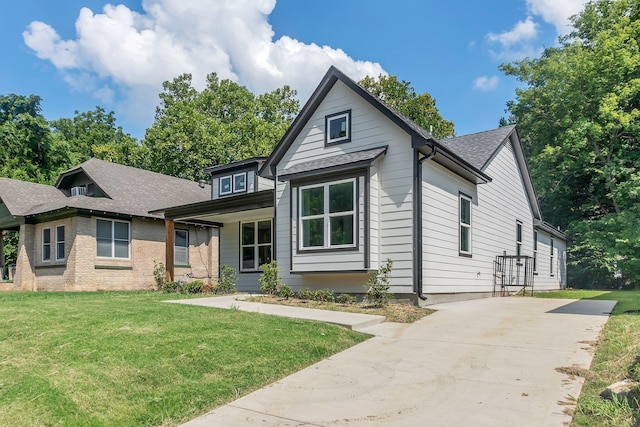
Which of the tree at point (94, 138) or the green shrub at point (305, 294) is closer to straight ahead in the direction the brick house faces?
the green shrub

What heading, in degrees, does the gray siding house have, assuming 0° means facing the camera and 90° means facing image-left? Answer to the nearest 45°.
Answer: approximately 45°

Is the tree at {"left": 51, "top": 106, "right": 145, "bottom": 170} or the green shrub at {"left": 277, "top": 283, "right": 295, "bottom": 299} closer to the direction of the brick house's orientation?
the green shrub

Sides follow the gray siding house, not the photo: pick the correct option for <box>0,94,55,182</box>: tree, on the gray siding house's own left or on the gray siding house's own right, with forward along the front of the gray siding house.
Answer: on the gray siding house's own right

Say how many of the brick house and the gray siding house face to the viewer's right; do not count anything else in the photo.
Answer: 0

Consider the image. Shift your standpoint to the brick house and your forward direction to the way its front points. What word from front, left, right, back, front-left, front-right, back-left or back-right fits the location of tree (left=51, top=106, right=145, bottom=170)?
back-right

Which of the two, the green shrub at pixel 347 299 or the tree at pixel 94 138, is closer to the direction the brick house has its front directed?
the green shrub

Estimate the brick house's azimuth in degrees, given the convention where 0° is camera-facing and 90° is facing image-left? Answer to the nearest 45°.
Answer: approximately 45°

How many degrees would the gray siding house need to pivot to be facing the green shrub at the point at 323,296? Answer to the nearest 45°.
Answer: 0° — it already faces it

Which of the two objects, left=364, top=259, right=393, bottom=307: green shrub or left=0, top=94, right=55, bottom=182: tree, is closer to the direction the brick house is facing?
the green shrub
